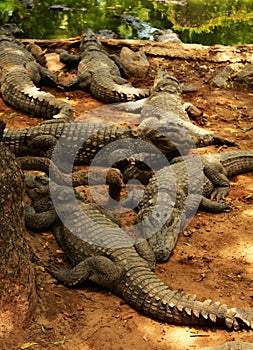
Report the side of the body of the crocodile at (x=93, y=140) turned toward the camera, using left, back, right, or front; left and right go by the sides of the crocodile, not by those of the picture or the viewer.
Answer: right

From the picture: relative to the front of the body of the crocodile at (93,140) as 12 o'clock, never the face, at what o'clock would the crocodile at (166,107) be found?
the crocodile at (166,107) is roughly at 10 o'clock from the crocodile at (93,140).

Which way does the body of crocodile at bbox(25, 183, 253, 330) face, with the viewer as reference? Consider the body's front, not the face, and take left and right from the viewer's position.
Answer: facing away from the viewer and to the left of the viewer

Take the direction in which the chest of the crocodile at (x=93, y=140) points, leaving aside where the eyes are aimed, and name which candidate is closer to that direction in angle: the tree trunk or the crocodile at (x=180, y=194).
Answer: the crocodile

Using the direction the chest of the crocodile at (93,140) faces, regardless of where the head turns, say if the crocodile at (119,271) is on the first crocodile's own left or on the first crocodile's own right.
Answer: on the first crocodile's own right

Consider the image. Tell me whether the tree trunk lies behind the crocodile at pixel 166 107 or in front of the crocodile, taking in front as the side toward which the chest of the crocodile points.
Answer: behind

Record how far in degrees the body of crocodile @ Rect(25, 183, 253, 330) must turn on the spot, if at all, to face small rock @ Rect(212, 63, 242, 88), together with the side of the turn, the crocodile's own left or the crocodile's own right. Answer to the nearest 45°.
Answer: approximately 45° to the crocodile's own right

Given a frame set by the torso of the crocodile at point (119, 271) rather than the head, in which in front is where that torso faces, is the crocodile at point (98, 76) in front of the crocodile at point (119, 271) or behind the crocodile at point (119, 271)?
in front
